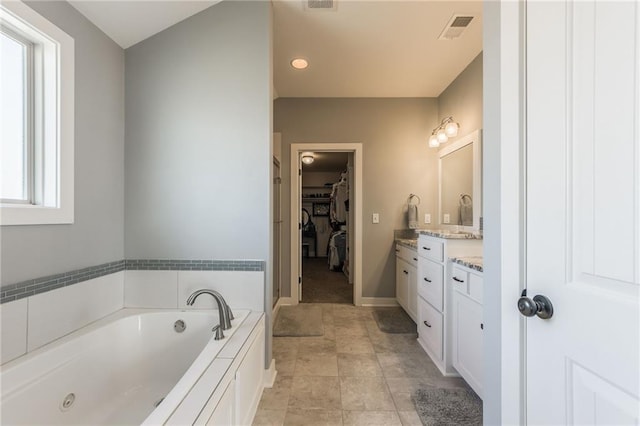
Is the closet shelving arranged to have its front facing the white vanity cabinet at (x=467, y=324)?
yes

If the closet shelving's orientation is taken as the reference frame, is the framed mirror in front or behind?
in front

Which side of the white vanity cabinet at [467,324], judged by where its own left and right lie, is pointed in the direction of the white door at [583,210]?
left

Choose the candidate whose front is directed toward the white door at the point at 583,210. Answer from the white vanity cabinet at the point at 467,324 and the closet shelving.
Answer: the closet shelving

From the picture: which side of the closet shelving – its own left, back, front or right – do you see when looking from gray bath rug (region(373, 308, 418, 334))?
front

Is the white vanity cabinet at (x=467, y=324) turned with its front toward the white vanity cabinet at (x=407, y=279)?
no

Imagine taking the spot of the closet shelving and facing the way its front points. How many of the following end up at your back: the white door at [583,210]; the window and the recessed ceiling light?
0

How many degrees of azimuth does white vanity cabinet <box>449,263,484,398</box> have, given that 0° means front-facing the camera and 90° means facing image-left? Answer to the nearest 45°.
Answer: approximately 90°

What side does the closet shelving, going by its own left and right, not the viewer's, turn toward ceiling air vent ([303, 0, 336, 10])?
front

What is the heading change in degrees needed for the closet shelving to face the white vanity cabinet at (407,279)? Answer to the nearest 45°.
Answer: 0° — it already faces it

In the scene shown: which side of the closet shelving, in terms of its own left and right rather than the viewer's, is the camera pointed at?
front

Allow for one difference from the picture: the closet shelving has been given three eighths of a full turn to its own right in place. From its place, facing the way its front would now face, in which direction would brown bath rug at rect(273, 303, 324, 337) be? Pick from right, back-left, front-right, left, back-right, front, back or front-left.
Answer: back-left

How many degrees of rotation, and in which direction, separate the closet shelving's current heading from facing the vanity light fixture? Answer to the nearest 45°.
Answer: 0° — it already faces it
